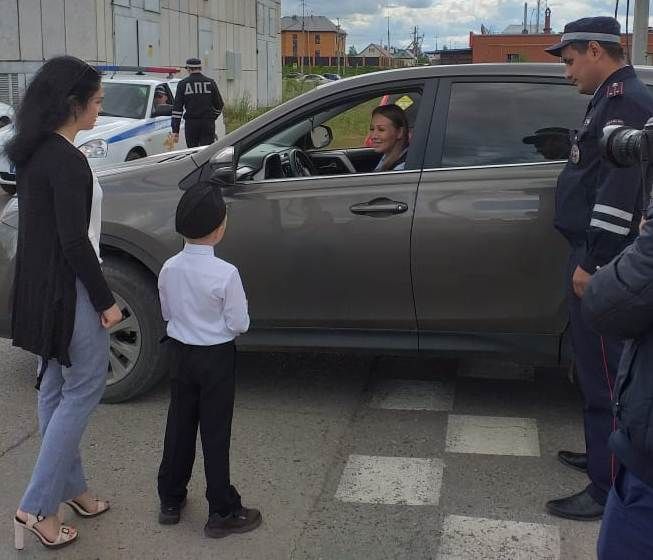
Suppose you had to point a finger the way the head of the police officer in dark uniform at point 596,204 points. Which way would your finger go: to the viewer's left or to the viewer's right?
to the viewer's left

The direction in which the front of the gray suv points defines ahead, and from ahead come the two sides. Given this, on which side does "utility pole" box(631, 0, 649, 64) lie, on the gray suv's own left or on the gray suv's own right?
on the gray suv's own right

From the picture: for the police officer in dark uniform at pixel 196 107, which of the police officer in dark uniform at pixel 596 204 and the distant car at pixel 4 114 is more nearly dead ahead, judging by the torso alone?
the distant car

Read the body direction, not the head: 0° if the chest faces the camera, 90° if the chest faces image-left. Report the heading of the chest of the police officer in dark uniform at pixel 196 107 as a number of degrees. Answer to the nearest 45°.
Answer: approximately 180°

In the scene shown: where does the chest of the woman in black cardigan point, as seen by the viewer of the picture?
to the viewer's right

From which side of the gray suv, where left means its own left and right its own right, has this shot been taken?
left

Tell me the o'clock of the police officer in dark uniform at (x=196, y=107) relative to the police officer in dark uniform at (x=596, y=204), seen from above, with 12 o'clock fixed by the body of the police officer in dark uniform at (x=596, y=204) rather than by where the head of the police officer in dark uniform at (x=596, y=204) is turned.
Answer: the police officer in dark uniform at (x=196, y=107) is roughly at 2 o'clock from the police officer in dark uniform at (x=596, y=204).

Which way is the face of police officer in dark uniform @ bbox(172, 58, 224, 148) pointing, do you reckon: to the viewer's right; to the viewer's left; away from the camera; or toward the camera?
away from the camera

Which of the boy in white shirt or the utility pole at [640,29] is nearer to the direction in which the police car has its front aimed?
the boy in white shirt

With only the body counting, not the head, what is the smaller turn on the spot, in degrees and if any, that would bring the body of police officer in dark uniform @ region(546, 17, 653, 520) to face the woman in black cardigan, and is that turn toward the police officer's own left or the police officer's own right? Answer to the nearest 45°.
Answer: approximately 45° to the police officer's own left

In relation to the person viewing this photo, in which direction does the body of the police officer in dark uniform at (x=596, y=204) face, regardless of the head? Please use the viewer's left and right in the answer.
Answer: facing to the left of the viewer

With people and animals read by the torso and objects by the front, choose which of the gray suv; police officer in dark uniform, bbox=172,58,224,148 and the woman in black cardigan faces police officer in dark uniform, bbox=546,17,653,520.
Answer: the woman in black cardigan
